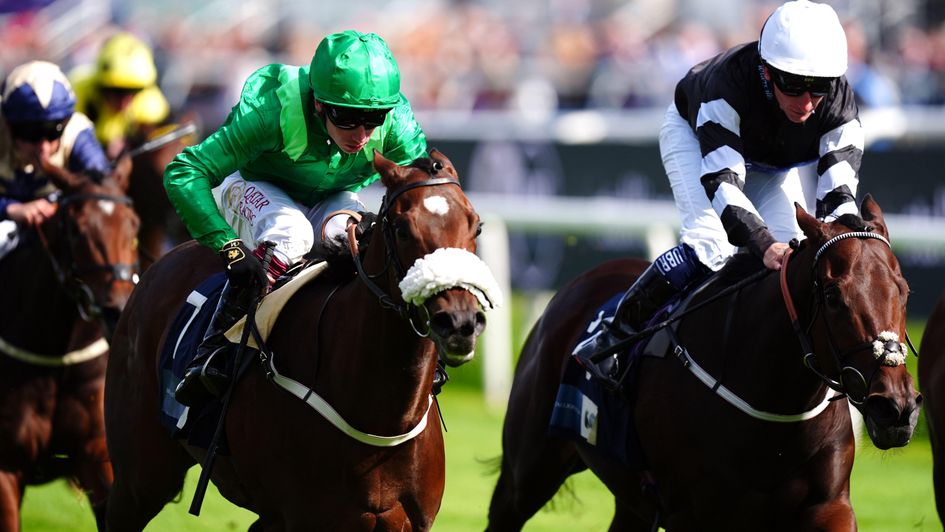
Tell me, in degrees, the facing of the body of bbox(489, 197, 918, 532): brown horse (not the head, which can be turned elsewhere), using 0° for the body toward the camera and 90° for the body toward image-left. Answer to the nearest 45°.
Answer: approximately 315°

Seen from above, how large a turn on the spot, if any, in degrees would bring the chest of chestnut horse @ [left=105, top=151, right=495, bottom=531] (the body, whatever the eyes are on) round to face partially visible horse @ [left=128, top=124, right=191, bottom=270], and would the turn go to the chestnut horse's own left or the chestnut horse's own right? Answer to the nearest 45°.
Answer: approximately 135° to the chestnut horse's own left

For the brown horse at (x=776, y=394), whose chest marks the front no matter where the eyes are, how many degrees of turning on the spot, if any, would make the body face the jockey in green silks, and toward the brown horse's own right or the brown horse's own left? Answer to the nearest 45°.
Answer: approximately 135° to the brown horse's own right

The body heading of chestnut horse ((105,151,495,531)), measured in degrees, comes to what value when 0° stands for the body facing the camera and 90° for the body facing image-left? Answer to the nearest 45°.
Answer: approximately 315°

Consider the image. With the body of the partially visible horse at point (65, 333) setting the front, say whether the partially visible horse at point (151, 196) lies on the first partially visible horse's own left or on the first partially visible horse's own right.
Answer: on the first partially visible horse's own left

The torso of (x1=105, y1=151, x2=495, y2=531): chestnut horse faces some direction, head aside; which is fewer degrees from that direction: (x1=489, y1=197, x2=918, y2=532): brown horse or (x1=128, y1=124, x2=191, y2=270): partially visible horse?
the brown horse

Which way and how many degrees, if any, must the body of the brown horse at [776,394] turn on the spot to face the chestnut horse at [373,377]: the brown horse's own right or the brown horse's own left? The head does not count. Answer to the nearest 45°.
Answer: approximately 135° to the brown horse's own right
